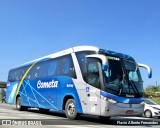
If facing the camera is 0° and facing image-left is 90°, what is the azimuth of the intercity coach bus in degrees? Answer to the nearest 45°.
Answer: approximately 315°
